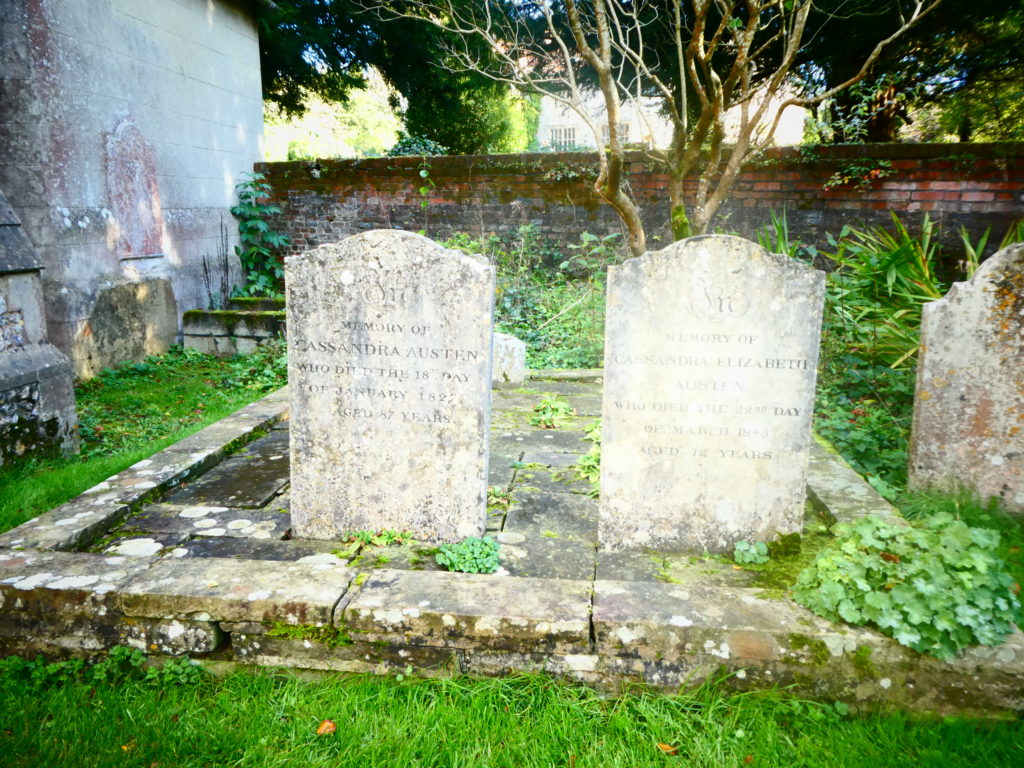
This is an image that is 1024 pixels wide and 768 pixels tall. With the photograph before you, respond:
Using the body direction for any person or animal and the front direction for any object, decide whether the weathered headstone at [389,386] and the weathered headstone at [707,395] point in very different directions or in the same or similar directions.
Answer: same or similar directions

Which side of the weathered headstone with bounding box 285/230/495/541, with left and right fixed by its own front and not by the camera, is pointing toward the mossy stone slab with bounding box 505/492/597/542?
left

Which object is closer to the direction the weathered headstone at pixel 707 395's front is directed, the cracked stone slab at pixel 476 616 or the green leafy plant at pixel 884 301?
the cracked stone slab

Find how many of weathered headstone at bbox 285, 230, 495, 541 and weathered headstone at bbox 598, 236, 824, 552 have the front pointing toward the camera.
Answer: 2

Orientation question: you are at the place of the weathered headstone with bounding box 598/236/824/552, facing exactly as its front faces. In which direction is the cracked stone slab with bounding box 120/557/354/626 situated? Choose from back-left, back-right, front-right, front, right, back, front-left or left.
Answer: front-right

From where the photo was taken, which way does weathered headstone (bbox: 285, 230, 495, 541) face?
toward the camera

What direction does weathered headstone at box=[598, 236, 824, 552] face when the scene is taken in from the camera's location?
facing the viewer

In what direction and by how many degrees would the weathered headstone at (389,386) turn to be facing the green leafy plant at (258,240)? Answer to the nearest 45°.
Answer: approximately 180°

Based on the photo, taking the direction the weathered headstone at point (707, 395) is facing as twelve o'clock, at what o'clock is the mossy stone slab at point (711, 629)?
The mossy stone slab is roughly at 12 o'clock from the weathered headstone.

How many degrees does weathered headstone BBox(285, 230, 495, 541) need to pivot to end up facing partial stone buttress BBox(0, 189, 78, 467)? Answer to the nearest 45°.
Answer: approximately 135° to its right

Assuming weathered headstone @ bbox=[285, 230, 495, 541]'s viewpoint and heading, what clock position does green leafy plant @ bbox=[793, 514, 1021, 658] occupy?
The green leafy plant is roughly at 10 o'clock from the weathered headstone.

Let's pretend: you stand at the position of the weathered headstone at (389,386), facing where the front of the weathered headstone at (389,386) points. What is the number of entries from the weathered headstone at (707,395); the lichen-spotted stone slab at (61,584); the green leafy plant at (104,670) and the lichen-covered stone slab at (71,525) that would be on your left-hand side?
1

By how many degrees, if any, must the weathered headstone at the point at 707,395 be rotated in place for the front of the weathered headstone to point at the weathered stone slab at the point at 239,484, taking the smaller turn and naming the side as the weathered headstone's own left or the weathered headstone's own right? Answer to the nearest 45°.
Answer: approximately 90° to the weathered headstone's own right
